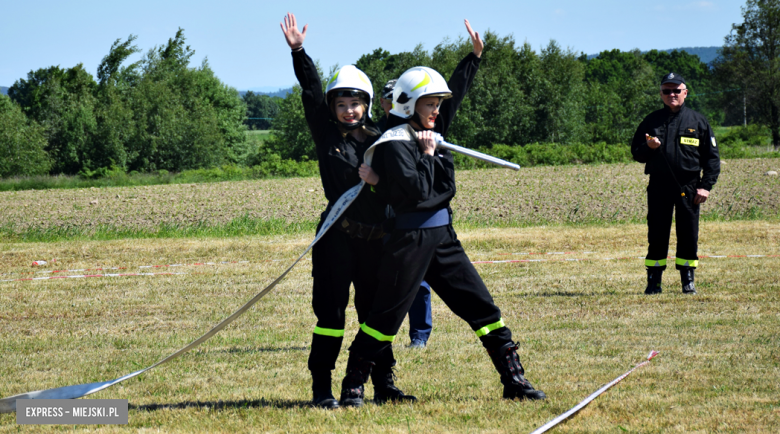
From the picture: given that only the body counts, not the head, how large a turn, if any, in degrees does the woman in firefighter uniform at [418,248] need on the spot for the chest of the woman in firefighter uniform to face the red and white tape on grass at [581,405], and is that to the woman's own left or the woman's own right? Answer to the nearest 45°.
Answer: approximately 45° to the woman's own left

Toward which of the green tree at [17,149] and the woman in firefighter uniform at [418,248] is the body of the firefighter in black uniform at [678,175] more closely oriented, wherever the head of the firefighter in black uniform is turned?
the woman in firefighter uniform

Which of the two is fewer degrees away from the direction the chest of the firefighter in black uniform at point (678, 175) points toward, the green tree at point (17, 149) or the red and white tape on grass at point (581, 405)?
the red and white tape on grass

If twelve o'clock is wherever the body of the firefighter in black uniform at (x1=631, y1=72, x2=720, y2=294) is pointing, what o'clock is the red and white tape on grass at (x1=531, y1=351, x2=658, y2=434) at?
The red and white tape on grass is roughly at 12 o'clock from the firefighter in black uniform.

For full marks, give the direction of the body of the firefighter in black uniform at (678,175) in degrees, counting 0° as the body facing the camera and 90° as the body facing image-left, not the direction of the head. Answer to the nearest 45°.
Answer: approximately 0°
